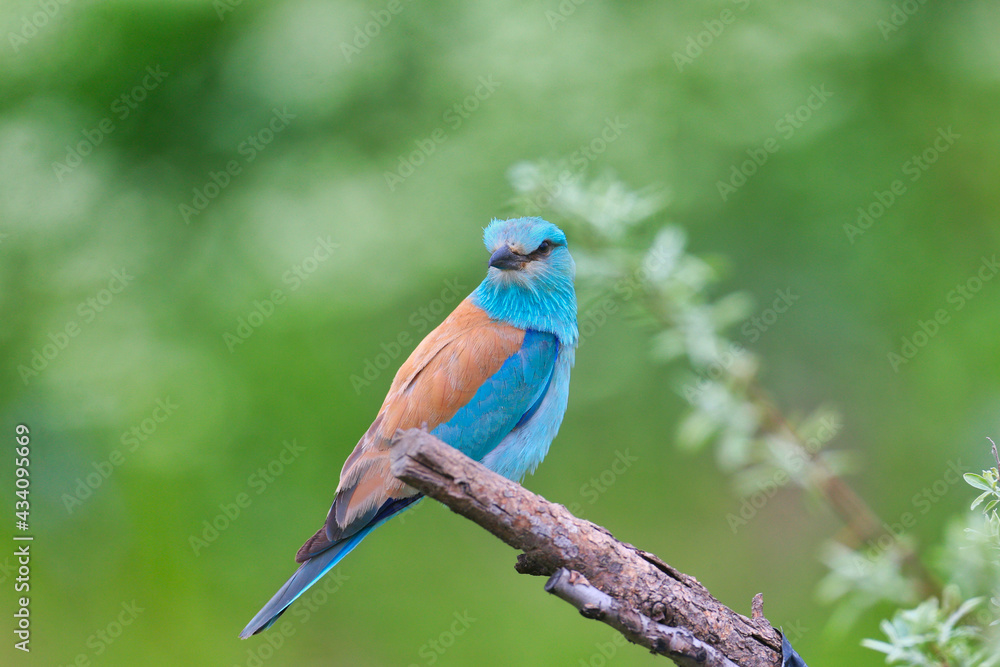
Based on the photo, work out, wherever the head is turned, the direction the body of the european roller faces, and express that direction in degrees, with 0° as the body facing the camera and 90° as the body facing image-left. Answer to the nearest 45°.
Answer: approximately 270°
